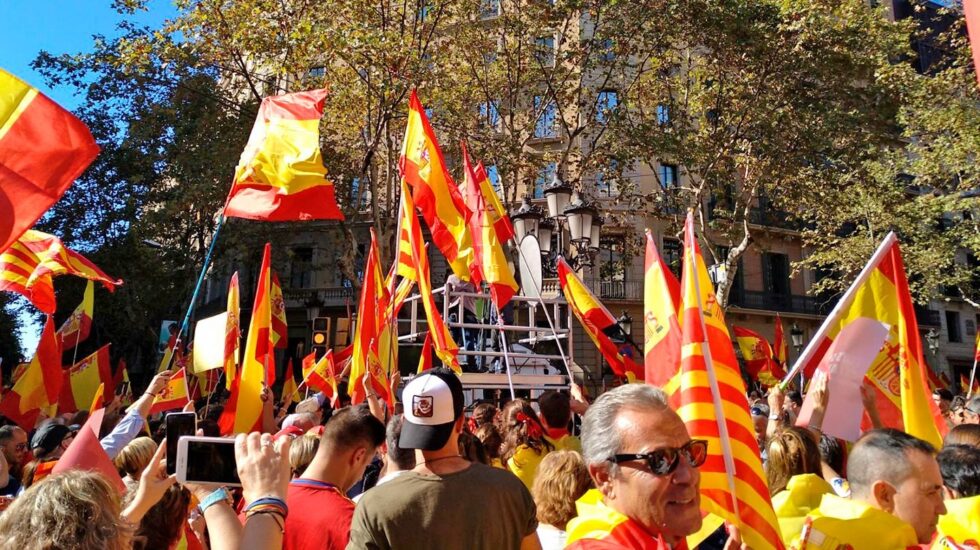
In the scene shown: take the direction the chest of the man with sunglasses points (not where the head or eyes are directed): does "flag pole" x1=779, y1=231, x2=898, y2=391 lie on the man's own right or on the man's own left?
on the man's own left

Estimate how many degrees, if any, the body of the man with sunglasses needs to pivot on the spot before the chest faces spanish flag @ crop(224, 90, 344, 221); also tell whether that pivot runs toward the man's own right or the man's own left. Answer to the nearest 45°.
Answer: approximately 180°

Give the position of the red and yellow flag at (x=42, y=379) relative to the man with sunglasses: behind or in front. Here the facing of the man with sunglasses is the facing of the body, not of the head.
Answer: behind

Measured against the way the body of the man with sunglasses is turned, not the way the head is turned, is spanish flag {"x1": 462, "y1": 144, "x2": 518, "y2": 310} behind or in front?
behind

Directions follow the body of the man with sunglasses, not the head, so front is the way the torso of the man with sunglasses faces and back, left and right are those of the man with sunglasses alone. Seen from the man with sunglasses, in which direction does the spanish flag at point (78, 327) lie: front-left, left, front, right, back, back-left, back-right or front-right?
back

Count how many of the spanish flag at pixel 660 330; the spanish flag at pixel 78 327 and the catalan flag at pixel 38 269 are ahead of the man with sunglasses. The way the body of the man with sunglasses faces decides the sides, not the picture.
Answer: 0

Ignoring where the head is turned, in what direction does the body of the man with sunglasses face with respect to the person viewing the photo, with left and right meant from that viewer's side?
facing the viewer and to the right of the viewer

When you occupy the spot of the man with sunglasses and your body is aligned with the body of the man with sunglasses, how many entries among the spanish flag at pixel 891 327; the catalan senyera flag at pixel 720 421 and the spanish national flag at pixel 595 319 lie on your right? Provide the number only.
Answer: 0

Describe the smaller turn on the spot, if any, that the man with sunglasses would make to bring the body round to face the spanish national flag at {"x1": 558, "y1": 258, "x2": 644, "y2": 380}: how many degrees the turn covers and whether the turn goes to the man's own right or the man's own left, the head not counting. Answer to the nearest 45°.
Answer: approximately 135° to the man's own left

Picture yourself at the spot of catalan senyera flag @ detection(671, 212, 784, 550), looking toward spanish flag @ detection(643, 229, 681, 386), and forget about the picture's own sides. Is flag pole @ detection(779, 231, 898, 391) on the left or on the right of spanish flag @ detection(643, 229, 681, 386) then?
right

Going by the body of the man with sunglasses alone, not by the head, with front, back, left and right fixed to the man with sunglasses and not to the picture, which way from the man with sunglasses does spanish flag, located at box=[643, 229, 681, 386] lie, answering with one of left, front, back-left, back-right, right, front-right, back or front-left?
back-left

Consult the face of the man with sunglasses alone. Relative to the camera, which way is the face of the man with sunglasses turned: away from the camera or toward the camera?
toward the camera

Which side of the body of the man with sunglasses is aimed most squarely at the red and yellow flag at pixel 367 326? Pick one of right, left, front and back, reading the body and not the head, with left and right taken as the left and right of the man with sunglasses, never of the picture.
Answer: back
